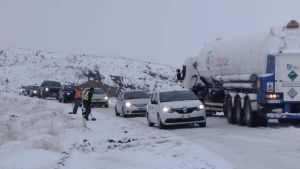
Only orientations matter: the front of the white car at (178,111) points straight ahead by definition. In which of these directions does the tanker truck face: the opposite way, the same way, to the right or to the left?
the opposite way

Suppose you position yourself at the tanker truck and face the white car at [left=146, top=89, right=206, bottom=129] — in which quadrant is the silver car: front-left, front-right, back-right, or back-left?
front-right

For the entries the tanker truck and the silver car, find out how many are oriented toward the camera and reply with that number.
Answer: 1

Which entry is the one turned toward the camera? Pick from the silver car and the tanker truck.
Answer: the silver car

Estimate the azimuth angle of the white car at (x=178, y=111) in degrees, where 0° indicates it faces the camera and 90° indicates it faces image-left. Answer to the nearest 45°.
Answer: approximately 315°

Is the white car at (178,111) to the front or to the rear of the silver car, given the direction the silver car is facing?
to the front

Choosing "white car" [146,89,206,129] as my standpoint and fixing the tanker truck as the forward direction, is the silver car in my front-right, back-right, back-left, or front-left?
front-left

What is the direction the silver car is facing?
toward the camera

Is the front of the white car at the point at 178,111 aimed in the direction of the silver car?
no

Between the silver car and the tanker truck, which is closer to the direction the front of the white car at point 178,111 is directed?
the tanker truck

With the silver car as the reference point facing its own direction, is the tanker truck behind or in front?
in front

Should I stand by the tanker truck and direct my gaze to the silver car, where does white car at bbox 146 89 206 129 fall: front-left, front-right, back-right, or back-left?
front-left
